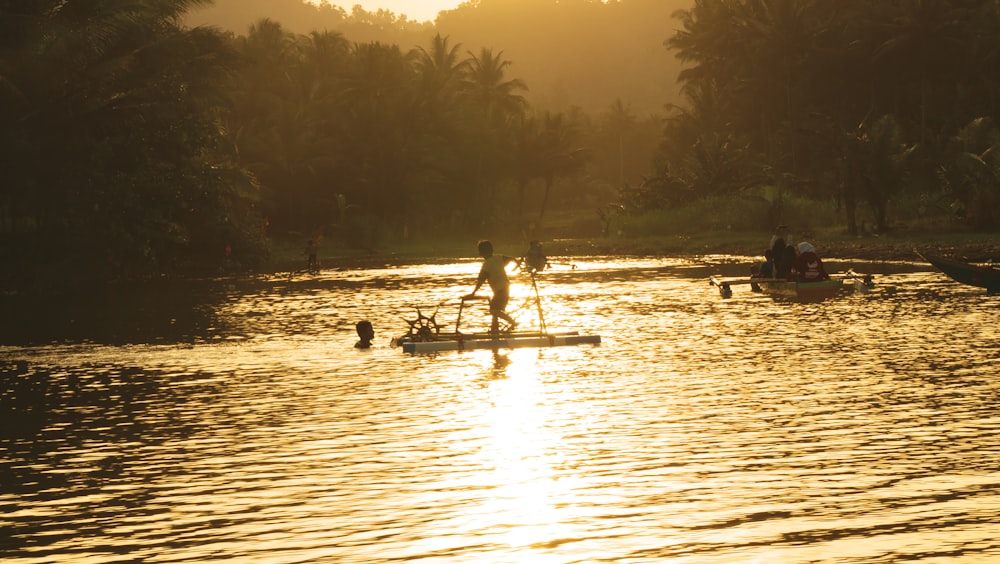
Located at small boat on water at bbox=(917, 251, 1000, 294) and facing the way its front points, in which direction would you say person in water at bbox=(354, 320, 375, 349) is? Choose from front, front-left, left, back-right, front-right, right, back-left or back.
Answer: front-left

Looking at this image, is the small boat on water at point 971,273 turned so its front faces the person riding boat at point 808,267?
yes

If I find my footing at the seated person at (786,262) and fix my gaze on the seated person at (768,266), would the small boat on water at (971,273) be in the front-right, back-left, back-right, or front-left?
back-right

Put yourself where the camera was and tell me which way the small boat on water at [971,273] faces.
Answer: facing to the left of the viewer
